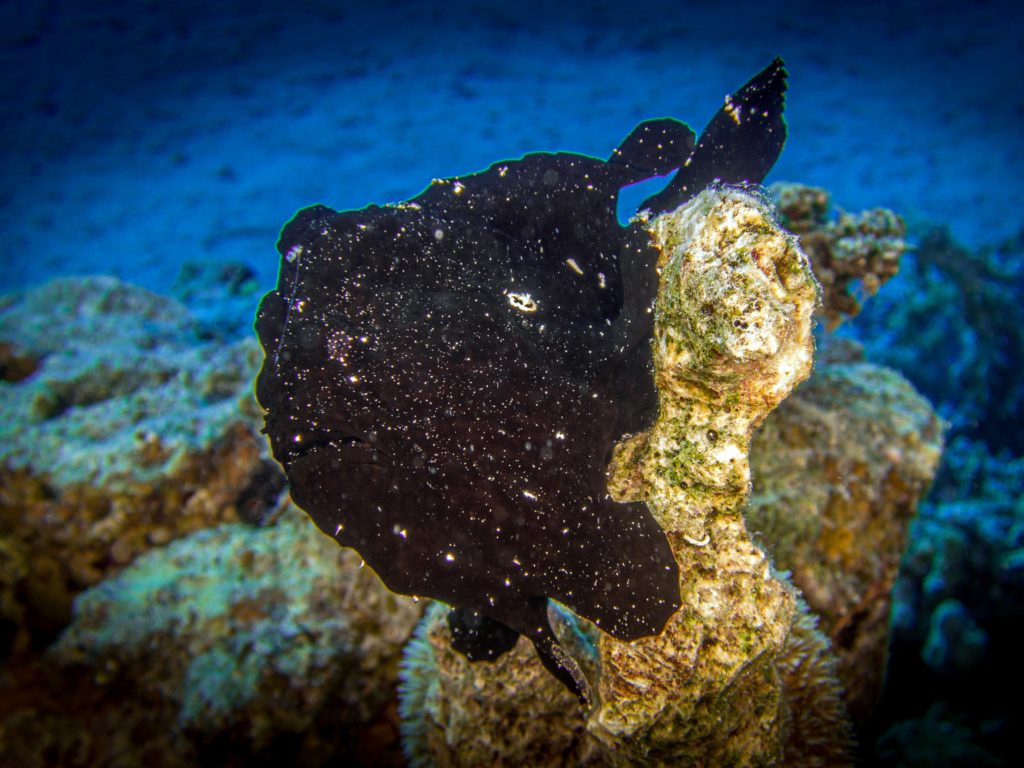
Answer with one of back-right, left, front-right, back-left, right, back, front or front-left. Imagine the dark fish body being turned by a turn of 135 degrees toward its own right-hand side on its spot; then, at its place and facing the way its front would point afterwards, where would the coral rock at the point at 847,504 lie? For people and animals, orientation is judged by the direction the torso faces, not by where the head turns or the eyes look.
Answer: front

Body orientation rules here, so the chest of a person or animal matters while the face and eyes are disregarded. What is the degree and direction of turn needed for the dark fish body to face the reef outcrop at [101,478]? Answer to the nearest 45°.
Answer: approximately 45° to its right

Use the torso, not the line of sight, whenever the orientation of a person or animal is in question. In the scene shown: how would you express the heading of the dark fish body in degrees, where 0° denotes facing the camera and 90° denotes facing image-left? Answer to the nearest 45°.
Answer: approximately 90°

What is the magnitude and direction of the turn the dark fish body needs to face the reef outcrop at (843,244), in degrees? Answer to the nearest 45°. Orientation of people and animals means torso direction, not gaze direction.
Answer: approximately 135° to its right
